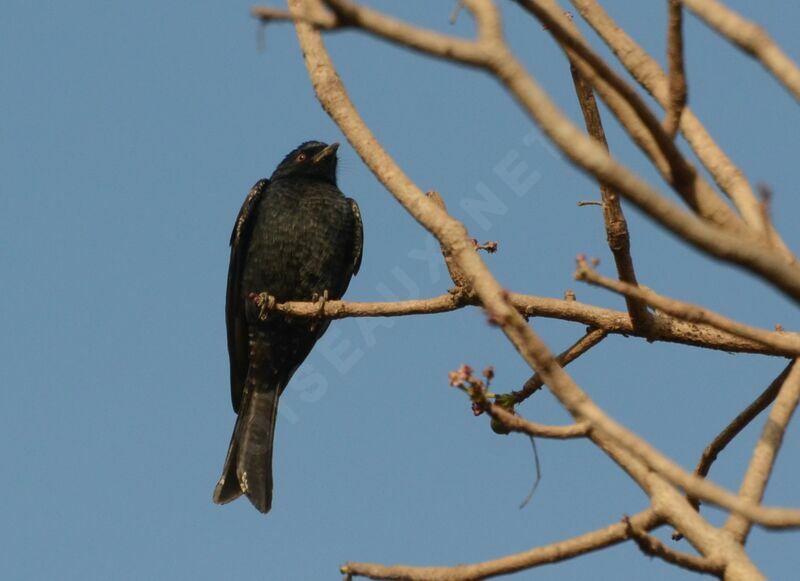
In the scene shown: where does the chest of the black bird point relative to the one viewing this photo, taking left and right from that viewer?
facing the viewer and to the right of the viewer

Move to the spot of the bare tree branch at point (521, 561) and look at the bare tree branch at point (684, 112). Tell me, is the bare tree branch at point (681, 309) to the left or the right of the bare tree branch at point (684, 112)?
right
